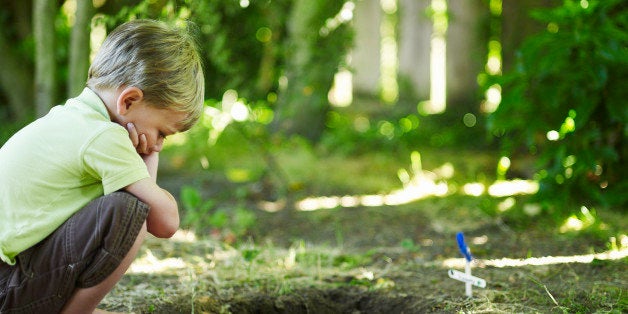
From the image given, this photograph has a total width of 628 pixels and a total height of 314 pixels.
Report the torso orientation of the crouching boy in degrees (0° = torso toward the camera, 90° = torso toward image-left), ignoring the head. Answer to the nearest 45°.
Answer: approximately 270°

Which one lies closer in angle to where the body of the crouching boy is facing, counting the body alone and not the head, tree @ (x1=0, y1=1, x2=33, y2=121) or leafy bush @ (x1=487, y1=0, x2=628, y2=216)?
the leafy bush

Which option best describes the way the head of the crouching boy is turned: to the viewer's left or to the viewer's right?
to the viewer's right

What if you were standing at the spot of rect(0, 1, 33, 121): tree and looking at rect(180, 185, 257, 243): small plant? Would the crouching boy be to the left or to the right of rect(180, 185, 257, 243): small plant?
right

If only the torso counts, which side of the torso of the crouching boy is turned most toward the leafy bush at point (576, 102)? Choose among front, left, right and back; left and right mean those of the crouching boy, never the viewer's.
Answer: front

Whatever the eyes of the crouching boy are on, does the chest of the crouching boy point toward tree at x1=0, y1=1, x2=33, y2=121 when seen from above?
no
